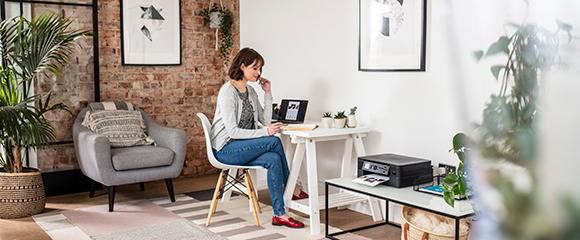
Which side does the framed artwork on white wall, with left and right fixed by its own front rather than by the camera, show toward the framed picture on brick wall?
right

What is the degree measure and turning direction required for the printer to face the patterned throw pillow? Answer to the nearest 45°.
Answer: approximately 45° to its right

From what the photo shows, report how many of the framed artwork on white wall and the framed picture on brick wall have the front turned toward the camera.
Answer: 2

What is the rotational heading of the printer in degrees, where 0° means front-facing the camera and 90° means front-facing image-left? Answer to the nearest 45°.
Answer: approximately 45°

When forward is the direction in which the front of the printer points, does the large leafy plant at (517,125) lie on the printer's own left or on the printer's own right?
on the printer's own left

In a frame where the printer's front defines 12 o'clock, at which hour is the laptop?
The laptop is roughly at 3 o'clock from the printer.

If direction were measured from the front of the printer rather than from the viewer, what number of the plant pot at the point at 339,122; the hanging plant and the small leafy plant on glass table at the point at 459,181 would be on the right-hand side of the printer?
2

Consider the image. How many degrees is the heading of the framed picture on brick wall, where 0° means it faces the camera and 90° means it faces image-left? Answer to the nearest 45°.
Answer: approximately 0°

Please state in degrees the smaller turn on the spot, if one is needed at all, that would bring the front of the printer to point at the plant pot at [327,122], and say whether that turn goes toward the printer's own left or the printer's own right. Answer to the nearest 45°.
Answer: approximately 90° to the printer's own right

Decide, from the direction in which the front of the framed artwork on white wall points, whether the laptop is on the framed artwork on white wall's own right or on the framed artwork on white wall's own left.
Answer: on the framed artwork on white wall's own right
